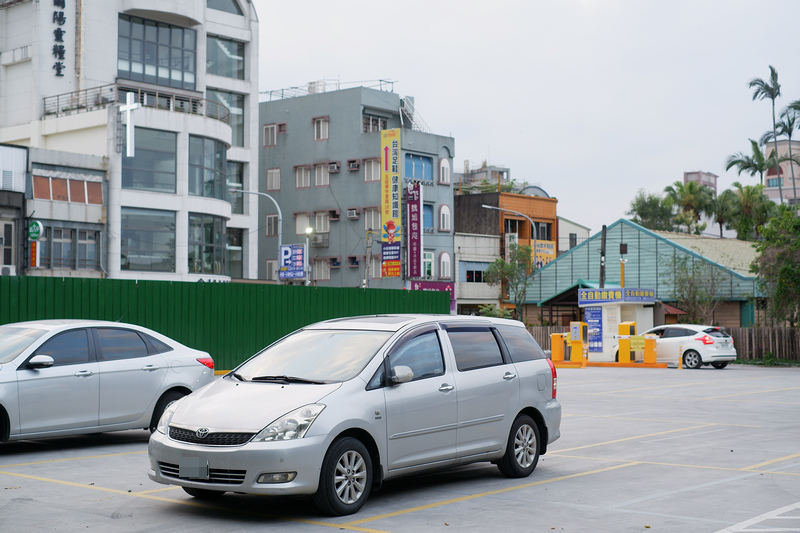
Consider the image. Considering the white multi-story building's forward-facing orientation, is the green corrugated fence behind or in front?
in front

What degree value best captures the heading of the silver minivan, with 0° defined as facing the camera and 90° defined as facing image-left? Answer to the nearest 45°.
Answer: approximately 45°

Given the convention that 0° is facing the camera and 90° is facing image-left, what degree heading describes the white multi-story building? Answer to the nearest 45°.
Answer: approximately 315°

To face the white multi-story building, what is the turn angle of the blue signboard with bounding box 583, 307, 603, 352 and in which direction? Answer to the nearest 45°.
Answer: approximately 90° to its right

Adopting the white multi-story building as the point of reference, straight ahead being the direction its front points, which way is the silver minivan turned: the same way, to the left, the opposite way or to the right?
to the right

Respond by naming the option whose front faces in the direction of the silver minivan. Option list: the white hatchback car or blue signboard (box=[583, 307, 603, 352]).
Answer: the blue signboard

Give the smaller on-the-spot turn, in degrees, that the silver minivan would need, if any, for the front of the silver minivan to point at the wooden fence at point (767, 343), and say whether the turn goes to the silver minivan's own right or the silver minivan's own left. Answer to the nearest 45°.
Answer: approximately 180°

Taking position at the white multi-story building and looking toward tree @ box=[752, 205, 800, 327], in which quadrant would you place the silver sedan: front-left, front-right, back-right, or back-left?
front-right

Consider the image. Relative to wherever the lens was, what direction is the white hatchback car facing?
facing away from the viewer and to the left of the viewer

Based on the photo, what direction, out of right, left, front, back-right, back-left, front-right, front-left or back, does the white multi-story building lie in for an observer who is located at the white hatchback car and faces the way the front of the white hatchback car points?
front-left

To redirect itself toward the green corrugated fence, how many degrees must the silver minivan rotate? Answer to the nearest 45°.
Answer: approximately 135° to its right

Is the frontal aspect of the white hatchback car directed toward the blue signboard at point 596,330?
yes

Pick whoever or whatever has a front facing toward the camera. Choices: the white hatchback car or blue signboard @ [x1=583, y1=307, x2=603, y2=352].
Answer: the blue signboard

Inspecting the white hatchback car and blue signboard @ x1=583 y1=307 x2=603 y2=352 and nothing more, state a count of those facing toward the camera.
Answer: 1

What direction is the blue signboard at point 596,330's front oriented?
toward the camera
